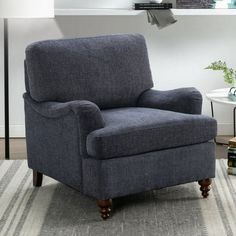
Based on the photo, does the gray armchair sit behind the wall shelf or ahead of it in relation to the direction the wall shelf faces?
ahead

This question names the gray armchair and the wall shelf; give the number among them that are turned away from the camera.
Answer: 0

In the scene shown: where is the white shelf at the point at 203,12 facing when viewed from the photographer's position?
facing the viewer

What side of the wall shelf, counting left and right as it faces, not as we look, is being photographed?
front

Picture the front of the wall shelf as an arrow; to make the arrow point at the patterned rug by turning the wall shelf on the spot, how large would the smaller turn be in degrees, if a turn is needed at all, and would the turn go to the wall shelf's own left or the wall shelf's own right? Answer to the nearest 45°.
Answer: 0° — it already faces it

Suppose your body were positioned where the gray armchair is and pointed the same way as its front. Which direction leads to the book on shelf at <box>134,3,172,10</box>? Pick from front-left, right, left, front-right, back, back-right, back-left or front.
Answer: back-left

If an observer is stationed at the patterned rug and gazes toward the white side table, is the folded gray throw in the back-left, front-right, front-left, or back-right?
front-left

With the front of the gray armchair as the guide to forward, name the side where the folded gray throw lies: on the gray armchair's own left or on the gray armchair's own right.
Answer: on the gray armchair's own left

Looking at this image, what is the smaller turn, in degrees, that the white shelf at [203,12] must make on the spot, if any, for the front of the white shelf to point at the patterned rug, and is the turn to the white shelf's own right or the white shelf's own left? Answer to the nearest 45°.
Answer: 0° — it already faces it

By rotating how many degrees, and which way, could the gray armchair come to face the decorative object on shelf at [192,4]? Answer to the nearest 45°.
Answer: approximately 135° to its left
